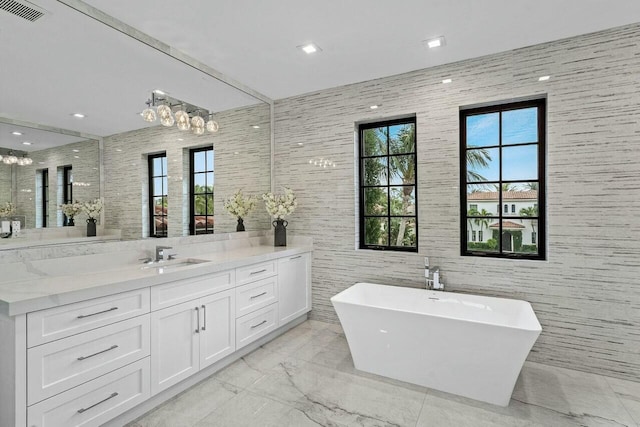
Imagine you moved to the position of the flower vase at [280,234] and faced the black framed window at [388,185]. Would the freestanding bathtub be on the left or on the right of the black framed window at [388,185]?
right

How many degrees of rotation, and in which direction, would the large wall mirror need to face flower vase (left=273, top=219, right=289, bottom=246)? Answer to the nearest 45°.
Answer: approximately 45° to its left

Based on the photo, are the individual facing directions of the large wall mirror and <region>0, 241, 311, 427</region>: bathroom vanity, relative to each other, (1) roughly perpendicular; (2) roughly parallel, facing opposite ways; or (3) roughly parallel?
roughly parallel

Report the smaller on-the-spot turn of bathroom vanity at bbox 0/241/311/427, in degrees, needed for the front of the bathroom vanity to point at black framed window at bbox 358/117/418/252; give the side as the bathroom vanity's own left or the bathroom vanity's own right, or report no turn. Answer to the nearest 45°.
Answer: approximately 45° to the bathroom vanity's own left

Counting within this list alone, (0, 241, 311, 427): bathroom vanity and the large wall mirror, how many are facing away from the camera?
0

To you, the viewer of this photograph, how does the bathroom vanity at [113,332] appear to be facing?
facing the viewer and to the right of the viewer

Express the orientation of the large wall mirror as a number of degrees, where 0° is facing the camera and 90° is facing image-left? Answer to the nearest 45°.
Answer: approximately 315°

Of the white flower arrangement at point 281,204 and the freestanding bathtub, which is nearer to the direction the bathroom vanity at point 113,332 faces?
the freestanding bathtub
